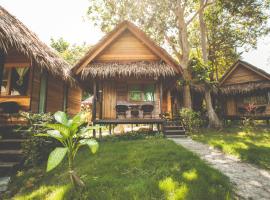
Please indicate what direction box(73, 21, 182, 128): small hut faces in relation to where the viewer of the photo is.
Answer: facing the viewer

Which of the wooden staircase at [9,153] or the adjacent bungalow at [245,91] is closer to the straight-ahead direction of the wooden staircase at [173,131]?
the wooden staircase

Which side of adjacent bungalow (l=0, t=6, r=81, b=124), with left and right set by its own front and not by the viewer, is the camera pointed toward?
front

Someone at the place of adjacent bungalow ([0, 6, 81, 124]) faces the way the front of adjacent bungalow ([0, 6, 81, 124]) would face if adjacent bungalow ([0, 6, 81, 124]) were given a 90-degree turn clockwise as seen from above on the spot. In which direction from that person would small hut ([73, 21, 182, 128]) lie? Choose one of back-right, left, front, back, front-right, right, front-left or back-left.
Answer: back

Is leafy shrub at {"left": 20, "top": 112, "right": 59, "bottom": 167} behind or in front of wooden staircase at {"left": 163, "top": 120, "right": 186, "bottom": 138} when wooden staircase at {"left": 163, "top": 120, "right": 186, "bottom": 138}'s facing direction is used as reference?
in front

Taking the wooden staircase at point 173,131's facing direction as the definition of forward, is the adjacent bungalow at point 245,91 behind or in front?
behind

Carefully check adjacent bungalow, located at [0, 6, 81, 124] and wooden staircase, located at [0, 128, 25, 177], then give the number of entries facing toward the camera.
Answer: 2

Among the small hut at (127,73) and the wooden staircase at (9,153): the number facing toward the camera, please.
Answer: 2

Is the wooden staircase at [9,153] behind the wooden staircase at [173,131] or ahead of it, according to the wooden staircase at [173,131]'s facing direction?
ahead

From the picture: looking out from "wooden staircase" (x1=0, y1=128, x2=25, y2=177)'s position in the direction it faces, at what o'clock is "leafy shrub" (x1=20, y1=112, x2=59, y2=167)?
The leafy shrub is roughly at 10 o'clock from the wooden staircase.

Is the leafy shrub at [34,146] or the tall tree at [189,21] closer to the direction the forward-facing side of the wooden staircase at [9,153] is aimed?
the leafy shrub

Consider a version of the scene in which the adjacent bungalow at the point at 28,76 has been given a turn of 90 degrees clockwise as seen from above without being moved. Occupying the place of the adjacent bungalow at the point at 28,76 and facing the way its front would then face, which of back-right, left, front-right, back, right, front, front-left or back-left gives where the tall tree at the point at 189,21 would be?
back
